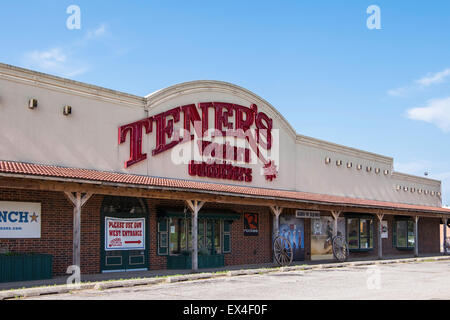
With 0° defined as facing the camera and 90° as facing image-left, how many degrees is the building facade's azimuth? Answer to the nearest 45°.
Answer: approximately 315°

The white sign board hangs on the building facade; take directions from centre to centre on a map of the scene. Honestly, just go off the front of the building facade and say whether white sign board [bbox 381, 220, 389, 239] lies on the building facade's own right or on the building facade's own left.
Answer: on the building facade's own left
